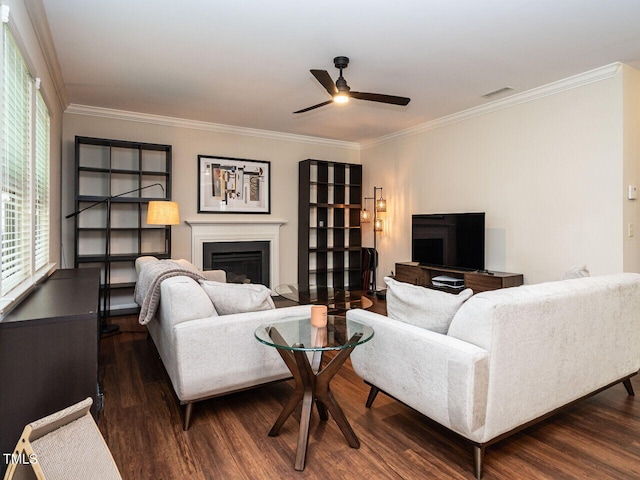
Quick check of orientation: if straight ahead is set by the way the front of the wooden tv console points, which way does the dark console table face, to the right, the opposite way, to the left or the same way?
the opposite way

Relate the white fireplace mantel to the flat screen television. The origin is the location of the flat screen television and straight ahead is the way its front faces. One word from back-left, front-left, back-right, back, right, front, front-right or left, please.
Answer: front-right

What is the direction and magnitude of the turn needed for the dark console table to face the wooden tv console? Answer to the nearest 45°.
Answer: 0° — it already faces it

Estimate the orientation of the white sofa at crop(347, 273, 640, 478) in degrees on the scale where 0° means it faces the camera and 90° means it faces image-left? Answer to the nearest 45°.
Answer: approximately 135°

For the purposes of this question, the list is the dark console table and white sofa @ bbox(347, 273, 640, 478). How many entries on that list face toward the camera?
0

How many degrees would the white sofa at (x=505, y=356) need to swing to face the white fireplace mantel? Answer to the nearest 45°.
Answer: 0° — it already faces it

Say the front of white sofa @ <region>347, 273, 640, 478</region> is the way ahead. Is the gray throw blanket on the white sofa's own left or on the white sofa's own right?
on the white sofa's own left

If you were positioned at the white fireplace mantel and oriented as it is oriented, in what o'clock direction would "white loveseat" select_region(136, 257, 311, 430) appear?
The white loveseat is roughly at 12 o'clock from the white fireplace mantel.

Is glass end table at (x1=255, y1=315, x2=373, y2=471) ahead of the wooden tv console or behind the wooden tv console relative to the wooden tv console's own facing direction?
ahead

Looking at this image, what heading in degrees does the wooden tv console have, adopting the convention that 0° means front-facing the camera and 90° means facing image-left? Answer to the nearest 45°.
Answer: approximately 45°

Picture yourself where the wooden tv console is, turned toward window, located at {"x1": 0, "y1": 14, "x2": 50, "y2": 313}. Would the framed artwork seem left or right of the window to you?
right
